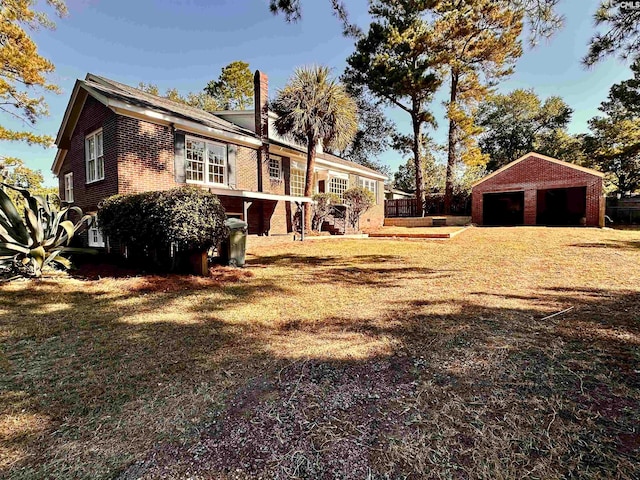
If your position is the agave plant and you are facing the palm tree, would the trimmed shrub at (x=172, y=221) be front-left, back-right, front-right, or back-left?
front-right

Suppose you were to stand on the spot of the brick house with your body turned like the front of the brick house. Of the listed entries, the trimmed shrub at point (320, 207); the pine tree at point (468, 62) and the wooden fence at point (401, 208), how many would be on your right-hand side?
0

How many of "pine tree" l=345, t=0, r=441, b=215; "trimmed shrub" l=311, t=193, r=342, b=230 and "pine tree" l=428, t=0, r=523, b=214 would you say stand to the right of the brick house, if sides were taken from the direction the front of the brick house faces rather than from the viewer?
0

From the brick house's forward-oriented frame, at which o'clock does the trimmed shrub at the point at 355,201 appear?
The trimmed shrub is roughly at 10 o'clock from the brick house.

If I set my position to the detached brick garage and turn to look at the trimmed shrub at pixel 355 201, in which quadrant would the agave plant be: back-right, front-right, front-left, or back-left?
front-left

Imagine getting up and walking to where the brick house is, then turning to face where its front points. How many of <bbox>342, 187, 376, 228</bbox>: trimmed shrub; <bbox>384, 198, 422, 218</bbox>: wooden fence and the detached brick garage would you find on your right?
0

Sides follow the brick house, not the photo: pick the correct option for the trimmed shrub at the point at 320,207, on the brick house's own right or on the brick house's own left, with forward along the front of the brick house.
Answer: on the brick house's own left
